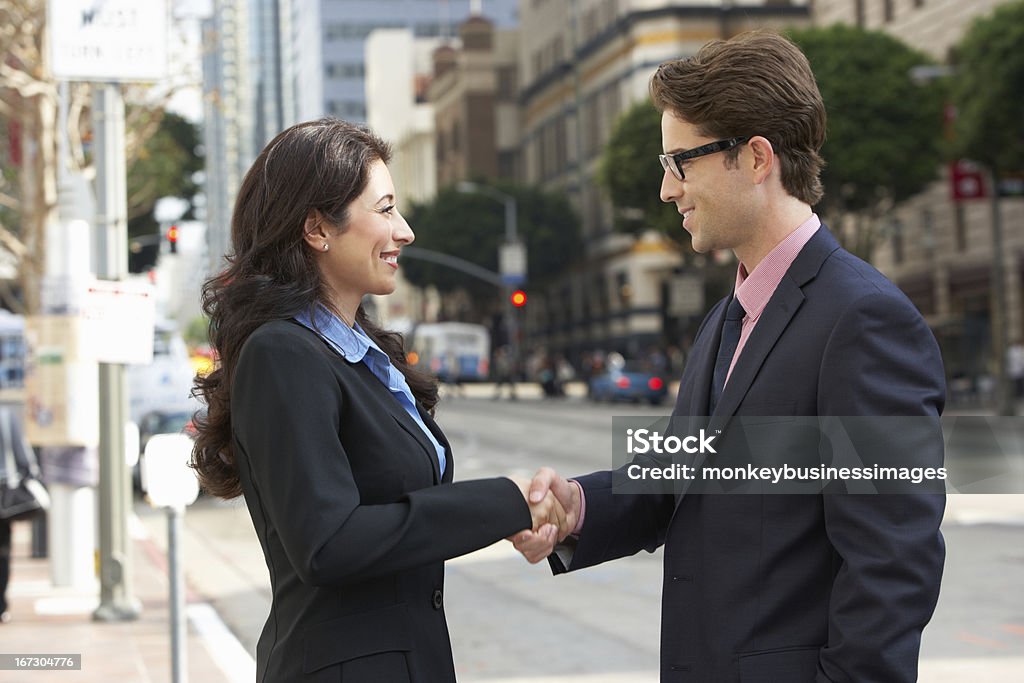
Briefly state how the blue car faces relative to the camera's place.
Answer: facing away from the viewer and to the left of the viewer

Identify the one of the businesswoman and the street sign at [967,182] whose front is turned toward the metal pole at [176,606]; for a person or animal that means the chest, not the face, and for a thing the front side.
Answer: the street sign

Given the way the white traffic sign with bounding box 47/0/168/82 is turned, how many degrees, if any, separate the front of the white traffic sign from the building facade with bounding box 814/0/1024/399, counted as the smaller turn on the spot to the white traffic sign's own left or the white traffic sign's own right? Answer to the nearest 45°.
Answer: approximately 135° to the white traffic sign's own left

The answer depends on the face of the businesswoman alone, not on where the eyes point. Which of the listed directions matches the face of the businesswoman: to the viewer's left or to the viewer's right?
to the viewer's right

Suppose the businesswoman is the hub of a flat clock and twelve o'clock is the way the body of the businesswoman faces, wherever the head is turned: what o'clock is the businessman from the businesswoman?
The businessman is roughly at 12 o'clock from the businesswoman.

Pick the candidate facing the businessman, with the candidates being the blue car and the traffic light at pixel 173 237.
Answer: the traffic light

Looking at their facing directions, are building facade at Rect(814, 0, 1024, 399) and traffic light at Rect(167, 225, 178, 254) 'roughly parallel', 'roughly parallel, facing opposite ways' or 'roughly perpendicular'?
roughly perpendicular

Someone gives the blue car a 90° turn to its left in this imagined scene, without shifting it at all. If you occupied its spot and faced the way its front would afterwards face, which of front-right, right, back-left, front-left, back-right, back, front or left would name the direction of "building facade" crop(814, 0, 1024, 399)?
back-left

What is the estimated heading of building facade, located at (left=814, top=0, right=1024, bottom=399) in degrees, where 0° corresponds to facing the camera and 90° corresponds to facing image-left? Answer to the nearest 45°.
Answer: approximately 45°

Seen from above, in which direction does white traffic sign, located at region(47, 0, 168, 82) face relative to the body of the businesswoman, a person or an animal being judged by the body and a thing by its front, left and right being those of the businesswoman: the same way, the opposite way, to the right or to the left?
to the right

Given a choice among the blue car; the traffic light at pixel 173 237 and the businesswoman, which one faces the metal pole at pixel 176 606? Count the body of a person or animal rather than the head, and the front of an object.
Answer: the traffic light
